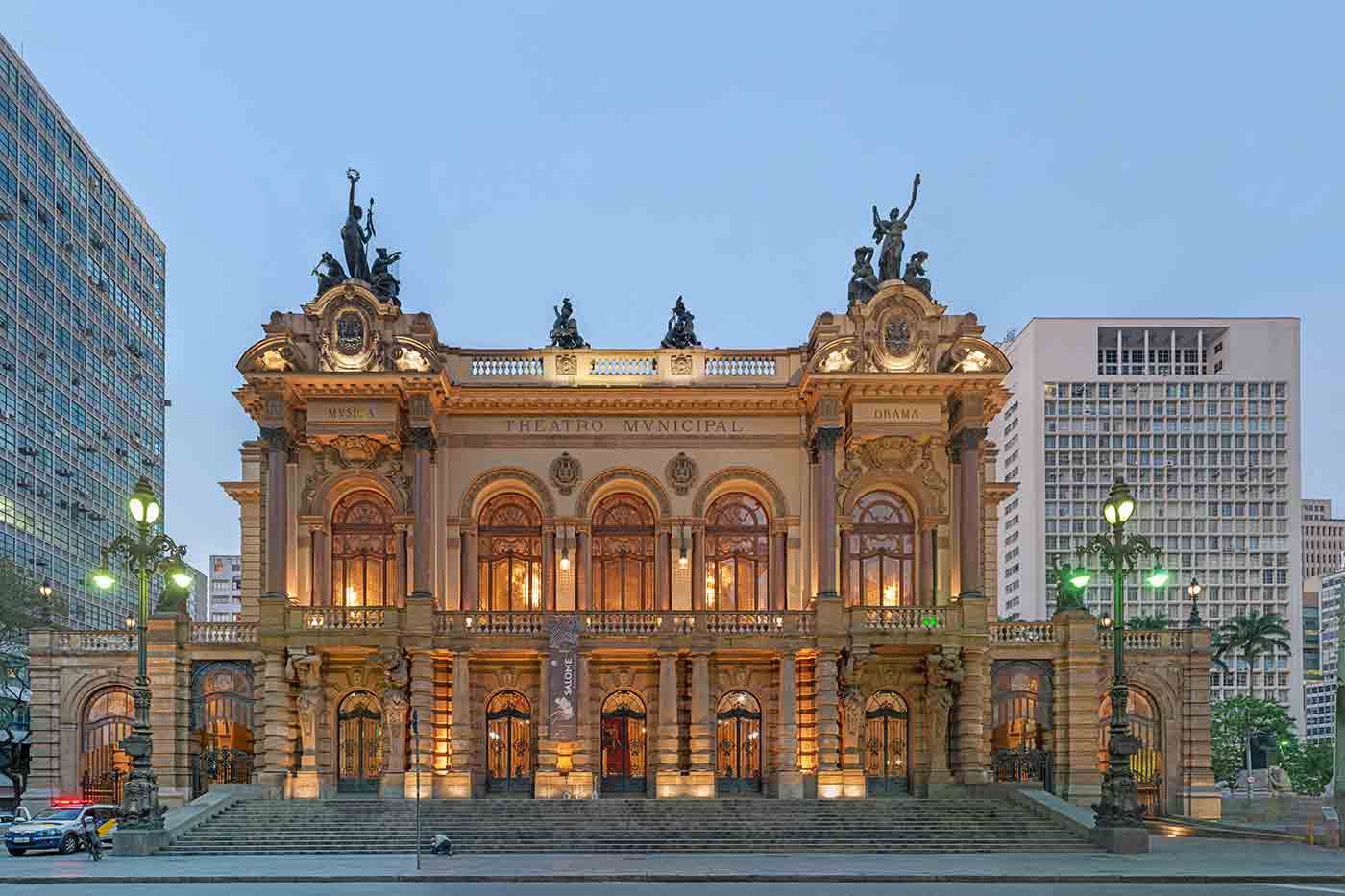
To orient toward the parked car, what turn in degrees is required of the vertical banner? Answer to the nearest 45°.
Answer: approximately 45° to its right

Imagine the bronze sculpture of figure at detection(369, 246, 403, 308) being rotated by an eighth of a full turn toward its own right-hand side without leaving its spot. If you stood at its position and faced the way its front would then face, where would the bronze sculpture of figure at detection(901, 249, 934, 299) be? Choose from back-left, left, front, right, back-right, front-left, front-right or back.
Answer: left

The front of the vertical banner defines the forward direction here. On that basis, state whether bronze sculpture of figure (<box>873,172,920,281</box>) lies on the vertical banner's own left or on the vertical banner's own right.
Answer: on the vertical banner's own left

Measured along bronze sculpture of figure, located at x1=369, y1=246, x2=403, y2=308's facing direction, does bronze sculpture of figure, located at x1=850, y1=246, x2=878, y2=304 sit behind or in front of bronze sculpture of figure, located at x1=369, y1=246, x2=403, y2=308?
in front

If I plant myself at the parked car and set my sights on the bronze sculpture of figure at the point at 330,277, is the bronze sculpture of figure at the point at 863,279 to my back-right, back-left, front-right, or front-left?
front-right

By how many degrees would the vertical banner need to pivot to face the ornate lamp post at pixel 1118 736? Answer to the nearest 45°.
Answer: approximately 45° to its left

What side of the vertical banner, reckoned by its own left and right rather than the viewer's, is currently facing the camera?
front

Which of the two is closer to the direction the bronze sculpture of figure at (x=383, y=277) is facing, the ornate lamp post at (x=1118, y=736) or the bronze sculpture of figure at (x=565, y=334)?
the ornate lamp post

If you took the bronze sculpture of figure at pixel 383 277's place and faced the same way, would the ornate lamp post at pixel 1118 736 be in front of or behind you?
in front

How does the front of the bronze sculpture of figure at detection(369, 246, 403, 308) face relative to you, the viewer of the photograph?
facing the viewer and to the right of the viewer

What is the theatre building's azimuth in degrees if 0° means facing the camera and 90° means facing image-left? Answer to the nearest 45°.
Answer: approximately 0°
